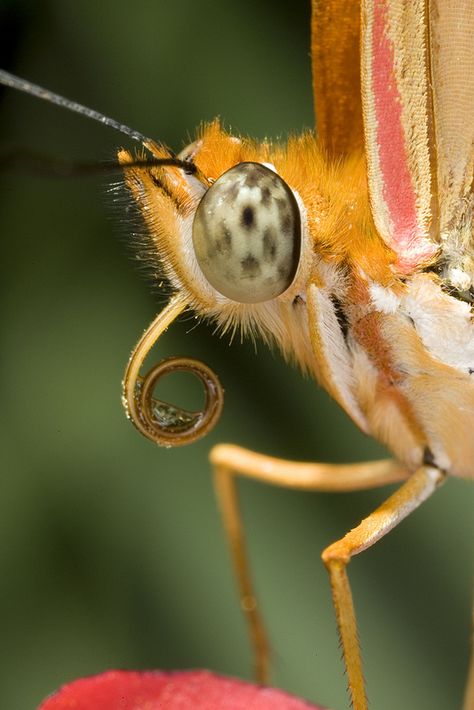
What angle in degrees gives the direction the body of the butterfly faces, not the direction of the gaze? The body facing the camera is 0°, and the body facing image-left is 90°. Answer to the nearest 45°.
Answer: approximately 90°
